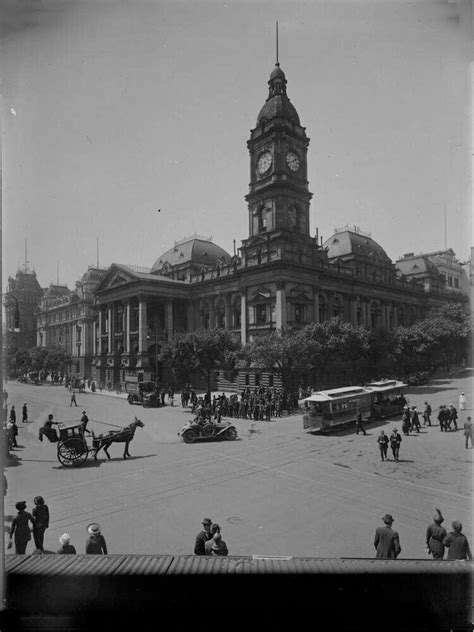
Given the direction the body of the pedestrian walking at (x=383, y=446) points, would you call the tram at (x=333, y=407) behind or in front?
behind

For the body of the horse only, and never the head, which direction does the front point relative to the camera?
to the viewer's right

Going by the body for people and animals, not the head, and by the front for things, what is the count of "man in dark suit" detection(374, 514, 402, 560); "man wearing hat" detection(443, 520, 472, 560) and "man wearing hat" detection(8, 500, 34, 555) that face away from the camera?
3

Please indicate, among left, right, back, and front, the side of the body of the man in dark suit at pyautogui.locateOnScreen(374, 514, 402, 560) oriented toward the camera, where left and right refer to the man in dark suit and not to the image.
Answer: back

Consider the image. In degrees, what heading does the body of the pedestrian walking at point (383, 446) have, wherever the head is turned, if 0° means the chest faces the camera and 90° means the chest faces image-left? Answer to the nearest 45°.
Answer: approximately 0°

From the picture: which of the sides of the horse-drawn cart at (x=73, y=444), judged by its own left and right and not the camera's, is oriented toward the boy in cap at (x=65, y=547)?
right

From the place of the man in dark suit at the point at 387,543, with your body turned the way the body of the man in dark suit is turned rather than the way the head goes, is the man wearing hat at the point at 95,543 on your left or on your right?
on your left

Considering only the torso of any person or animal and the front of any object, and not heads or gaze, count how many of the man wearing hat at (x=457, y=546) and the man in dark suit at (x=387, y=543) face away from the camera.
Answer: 2

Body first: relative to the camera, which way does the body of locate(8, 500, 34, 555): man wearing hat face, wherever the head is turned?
away from the camera

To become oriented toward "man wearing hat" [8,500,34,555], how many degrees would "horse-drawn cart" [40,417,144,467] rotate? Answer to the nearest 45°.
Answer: approximately 90° to its right

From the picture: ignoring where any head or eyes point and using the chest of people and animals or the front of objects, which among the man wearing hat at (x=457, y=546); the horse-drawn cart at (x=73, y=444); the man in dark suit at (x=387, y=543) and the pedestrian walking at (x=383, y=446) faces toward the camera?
the pedestrian walking
